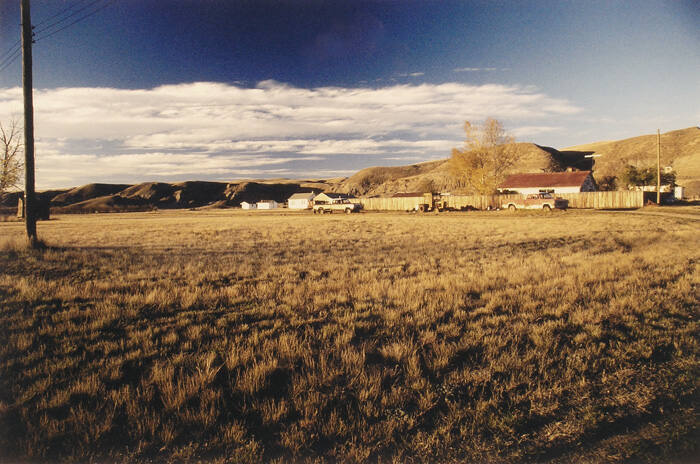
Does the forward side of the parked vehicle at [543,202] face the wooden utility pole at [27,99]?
no
